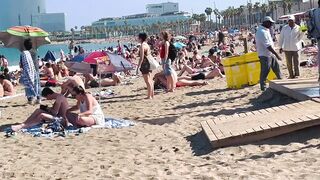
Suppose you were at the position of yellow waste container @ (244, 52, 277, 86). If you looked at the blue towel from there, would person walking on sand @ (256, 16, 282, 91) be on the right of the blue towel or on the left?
left

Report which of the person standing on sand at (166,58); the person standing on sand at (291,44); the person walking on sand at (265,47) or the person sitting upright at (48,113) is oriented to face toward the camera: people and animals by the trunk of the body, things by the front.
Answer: the person standing on sand at (291,44)
